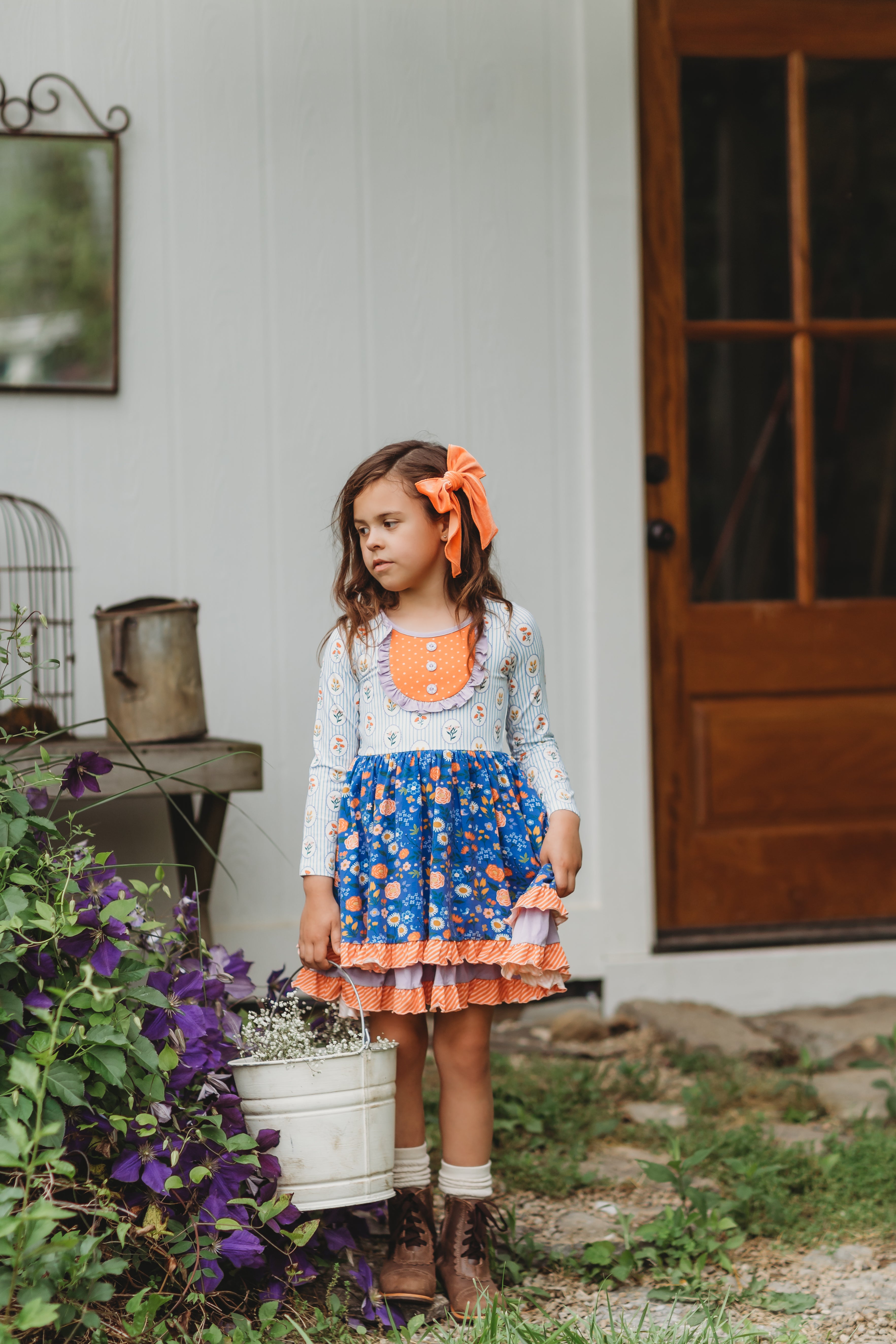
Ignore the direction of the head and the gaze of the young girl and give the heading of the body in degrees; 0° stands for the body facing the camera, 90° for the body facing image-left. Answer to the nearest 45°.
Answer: approximately 0°

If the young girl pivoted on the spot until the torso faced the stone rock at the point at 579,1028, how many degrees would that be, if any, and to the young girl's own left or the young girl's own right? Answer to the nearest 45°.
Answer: approximately 180°

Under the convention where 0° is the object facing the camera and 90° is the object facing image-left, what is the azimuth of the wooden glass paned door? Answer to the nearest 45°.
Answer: approximately 0°

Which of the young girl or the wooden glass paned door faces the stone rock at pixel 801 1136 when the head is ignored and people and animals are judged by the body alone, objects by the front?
the wooden glass paned door
